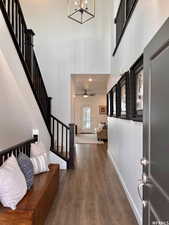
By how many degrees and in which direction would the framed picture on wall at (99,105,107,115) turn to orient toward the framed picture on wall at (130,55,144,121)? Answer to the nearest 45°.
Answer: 0° — it already faces it

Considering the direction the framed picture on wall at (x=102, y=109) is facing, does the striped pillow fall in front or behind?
in front

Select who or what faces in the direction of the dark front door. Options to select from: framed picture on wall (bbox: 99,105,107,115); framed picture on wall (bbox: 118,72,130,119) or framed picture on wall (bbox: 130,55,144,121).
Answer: framed picture on wall (bbox: 99,105,107,115)

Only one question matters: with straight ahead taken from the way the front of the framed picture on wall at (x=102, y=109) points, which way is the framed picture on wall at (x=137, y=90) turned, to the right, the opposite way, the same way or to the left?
to the right

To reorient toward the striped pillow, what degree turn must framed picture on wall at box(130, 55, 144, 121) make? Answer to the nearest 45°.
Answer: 0° — it already faces it

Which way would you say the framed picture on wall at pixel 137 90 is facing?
to the viewer's left

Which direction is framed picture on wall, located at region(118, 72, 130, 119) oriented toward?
to the viewer's left

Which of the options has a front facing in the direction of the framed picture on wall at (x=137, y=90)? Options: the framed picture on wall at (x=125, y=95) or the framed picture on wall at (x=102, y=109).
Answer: the framed picture on wall at (x=102, y=109)

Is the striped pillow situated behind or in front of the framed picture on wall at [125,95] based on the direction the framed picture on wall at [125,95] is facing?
in front

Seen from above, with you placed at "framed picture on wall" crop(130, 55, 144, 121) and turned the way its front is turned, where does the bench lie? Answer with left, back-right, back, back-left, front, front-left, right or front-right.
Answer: front-left

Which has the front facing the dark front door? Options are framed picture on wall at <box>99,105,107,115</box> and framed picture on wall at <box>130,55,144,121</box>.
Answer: framed picture on wall at <box>99,105,107,115</box>

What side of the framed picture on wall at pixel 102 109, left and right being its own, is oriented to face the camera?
front

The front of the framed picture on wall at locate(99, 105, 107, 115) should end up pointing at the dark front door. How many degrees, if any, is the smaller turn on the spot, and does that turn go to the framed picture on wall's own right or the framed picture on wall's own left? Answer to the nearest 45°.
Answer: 0° — it already faces it

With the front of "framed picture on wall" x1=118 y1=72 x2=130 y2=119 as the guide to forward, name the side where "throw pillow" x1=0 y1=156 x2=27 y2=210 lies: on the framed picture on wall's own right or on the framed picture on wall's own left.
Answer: on the framed picture on wall's own left
